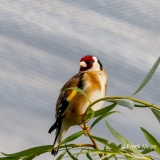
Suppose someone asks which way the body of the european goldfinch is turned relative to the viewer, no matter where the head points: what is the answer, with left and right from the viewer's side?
facing the viewer and to the right of the viewer
